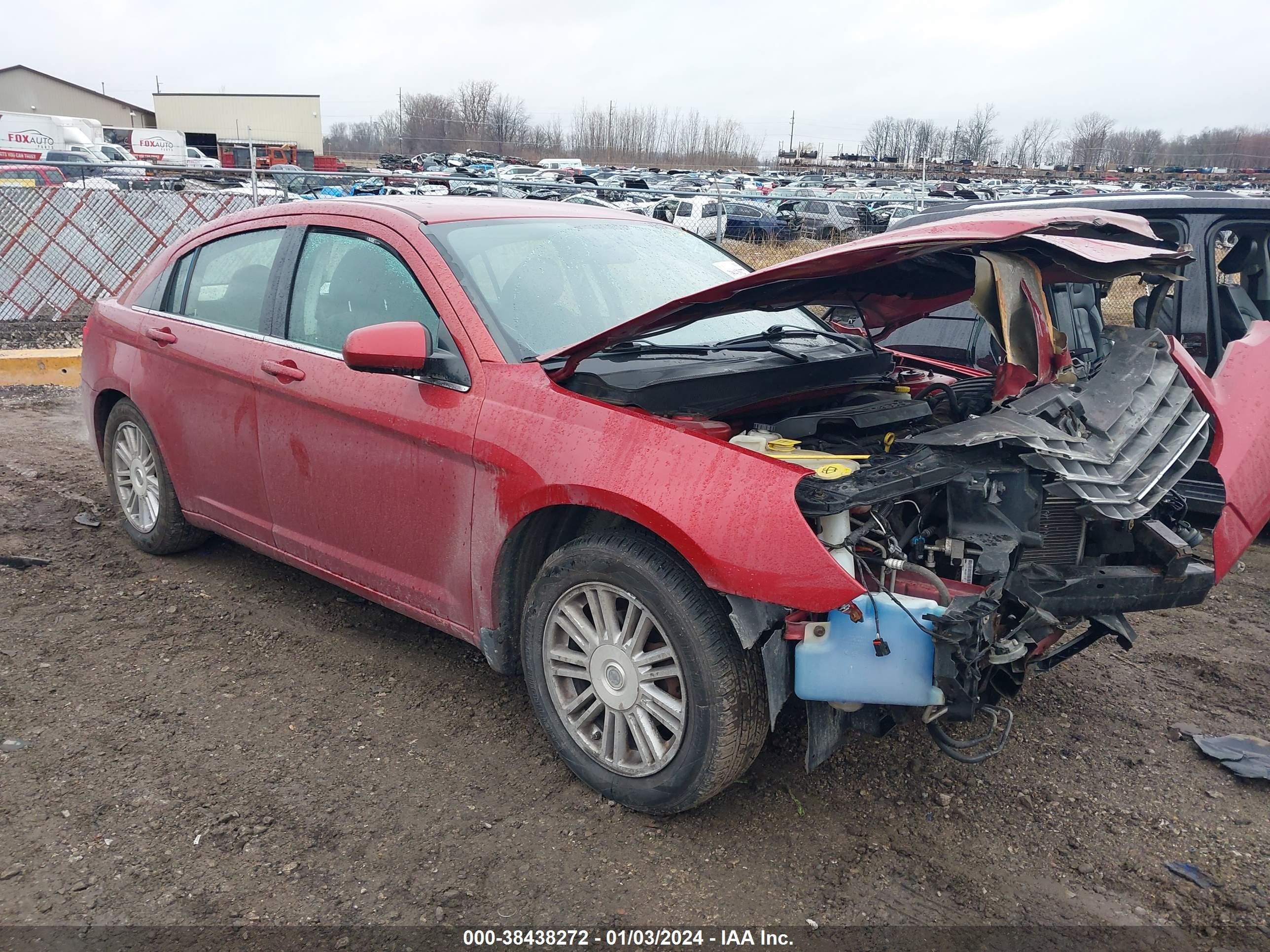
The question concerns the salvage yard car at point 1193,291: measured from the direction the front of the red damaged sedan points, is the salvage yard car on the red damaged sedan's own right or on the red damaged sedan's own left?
on the red damaged sedan's own left

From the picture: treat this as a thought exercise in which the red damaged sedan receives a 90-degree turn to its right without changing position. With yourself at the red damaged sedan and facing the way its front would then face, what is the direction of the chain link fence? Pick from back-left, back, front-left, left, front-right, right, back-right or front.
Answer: right

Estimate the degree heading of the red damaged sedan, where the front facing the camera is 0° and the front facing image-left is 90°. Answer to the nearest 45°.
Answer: approximately 315°

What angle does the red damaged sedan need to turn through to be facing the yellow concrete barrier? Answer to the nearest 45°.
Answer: approximately 180°
